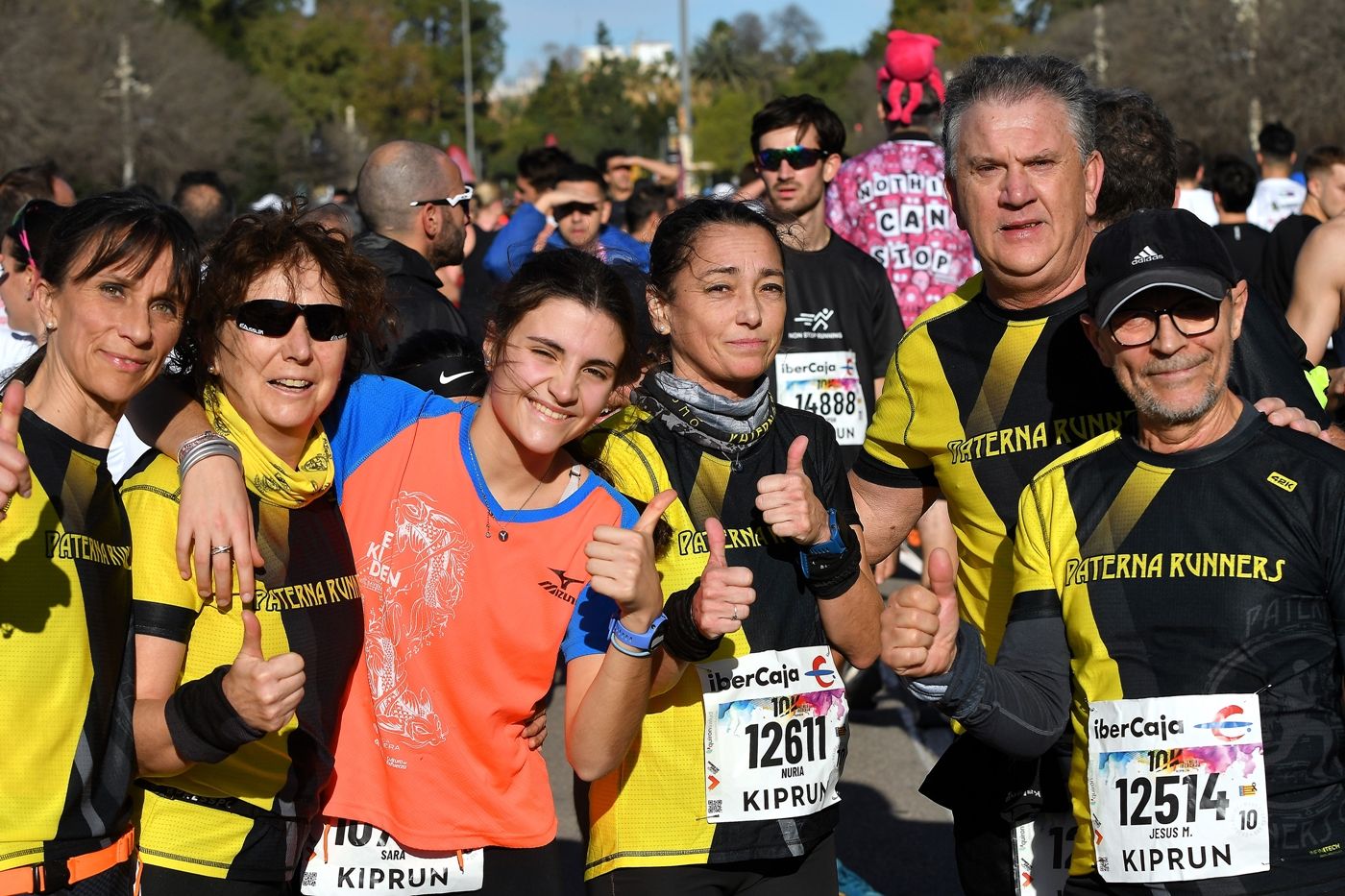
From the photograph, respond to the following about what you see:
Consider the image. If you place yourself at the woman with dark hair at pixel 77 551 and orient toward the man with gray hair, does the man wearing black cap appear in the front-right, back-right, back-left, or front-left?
front-right

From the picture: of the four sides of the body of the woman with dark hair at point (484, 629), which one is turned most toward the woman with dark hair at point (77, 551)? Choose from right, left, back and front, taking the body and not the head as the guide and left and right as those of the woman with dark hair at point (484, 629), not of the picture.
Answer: right

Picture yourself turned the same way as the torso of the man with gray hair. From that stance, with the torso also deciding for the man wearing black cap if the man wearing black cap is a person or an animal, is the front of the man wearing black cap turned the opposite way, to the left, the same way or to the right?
the same way

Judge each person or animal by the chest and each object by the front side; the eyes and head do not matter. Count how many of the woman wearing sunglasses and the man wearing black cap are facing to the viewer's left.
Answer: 0

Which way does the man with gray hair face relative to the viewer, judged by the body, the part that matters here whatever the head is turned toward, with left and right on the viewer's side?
facing the viewer

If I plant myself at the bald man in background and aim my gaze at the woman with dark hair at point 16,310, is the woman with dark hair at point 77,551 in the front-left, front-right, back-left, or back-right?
front-left

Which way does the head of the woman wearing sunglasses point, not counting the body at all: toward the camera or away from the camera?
toward the camera

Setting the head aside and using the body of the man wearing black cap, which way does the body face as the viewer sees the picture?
toward the camera

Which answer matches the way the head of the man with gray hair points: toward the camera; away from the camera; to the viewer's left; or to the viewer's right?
toward the camera

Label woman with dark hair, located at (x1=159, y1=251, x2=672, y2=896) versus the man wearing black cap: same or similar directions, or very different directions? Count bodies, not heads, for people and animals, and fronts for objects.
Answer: same or similar directions

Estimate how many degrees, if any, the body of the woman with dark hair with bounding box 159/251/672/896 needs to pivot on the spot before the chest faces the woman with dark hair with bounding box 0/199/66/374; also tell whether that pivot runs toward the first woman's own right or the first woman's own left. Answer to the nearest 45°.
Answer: approximately 135° to the first woman's own right

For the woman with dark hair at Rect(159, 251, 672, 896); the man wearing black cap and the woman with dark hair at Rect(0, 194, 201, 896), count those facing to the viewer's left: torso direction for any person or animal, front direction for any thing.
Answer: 0

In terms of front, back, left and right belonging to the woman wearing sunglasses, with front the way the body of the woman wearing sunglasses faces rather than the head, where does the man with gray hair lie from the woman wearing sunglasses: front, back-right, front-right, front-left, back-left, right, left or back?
front-left

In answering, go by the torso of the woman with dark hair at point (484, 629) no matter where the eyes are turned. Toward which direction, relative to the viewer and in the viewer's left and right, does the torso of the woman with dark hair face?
facing the viewer

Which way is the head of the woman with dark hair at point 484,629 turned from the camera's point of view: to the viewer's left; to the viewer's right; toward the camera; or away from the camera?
toward the camera

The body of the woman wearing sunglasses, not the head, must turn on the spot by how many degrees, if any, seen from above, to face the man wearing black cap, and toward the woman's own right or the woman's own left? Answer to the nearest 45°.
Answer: approximately 45° to the woman's own left
